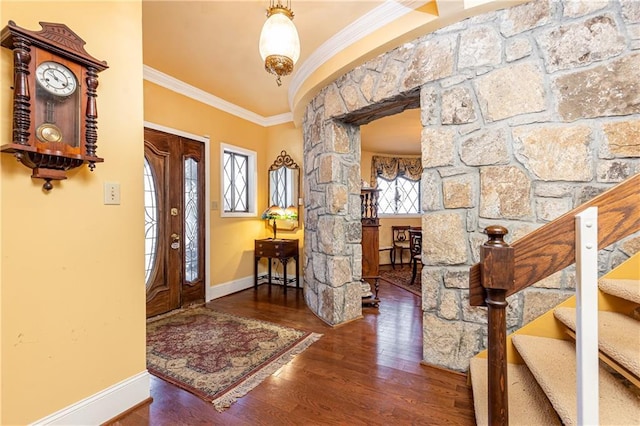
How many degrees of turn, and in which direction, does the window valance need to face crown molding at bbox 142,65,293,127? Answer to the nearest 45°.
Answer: approximately 45° to its right

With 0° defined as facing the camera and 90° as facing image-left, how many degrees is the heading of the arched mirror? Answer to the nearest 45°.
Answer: approximately 0°

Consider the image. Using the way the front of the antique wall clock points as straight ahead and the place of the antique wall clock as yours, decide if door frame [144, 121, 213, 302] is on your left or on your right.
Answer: on your left

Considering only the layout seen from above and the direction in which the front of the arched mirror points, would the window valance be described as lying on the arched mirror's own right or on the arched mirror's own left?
on the arched mirror's own left

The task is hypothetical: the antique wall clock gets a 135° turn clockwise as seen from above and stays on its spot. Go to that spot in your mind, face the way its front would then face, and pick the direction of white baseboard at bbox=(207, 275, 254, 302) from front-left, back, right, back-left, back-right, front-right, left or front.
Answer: back-right

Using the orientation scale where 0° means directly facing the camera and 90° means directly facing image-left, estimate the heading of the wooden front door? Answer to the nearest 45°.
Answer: approximately 315°

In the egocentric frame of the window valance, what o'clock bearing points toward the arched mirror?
The arched mirror is roughly at 1 o'clock from the window valance.

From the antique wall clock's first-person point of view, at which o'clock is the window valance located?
The window valance is roughly at 10 o'clock from the antique wall clock.

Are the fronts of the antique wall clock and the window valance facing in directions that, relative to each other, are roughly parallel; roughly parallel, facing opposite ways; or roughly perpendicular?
roughly perpendicular

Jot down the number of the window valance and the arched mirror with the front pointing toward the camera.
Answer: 2

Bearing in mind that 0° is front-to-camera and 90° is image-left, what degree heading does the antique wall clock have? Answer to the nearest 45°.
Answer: approximately 315°
